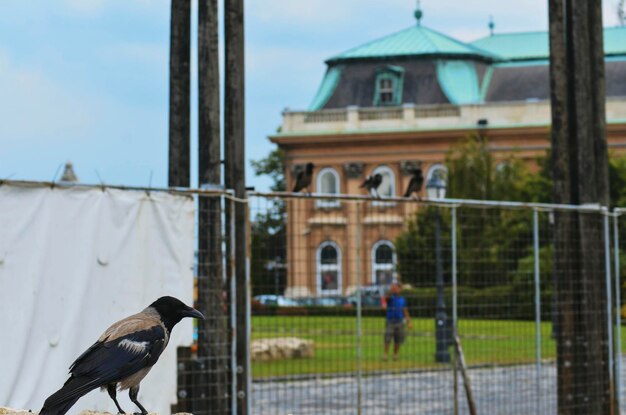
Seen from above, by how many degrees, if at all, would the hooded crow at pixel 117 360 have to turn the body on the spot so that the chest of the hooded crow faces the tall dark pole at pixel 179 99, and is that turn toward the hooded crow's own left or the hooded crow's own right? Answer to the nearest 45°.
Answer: approximately 90° to the hooded crow's own left

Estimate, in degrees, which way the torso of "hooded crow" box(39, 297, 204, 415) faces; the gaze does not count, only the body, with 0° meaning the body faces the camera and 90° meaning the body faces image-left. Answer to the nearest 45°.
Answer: approximately 270°

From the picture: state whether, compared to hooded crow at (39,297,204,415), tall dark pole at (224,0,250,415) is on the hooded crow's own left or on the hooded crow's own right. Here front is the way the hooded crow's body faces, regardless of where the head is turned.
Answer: on the hooded crow's own left

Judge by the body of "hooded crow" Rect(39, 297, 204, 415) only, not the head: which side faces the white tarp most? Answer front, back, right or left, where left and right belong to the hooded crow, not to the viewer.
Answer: left

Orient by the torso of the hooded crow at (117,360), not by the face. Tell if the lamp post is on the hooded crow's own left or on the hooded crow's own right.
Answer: on the hooded crow's own left
